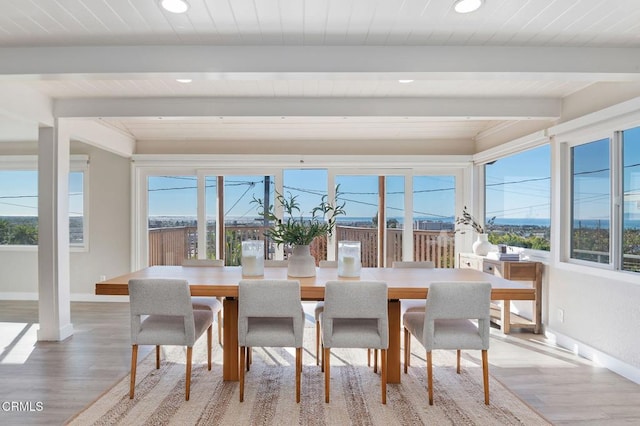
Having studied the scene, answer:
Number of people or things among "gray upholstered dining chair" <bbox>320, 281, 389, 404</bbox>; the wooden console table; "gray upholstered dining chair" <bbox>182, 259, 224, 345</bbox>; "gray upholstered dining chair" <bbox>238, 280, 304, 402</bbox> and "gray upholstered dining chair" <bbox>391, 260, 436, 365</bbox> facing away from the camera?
2

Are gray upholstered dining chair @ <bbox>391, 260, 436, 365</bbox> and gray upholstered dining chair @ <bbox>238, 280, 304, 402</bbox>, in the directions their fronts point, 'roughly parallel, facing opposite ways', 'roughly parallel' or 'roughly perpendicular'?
roughly parallel, facing opposite ways

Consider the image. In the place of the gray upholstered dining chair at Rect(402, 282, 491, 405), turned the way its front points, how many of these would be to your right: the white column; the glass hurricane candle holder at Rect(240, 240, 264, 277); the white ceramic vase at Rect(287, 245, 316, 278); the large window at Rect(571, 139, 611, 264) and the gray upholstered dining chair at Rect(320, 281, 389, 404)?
1

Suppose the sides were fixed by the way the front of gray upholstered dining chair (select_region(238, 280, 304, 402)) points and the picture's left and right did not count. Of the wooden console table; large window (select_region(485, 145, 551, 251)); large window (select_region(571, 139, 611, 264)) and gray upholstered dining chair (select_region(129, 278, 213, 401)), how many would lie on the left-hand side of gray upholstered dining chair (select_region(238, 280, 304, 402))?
1

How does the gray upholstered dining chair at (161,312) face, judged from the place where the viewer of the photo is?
facing away from the viewer and to the right of the viewer

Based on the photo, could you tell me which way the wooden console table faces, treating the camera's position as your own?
facing the viewer and to the left of the viewer

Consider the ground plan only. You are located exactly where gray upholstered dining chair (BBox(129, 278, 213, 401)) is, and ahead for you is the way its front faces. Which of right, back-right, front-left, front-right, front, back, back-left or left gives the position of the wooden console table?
front-right

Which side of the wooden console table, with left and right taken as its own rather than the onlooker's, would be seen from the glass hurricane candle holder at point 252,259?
front

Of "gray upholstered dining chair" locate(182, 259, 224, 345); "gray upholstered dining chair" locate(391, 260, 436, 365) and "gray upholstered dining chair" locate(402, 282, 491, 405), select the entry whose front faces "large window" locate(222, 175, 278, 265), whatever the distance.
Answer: "gray upholstered dining chair" locate(402, 282, 491, 405)

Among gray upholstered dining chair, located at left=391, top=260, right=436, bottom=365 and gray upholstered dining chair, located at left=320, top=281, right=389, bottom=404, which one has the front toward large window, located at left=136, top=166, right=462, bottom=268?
gray upholstered dining chair, located at left=320, top=281, right=389, bottom=404

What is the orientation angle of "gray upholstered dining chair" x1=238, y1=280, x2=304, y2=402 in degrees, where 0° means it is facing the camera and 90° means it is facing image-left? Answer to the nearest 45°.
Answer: approximately 180°

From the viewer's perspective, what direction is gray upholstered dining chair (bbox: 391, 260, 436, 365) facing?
toward the camera

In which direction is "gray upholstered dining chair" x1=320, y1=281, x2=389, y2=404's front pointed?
away from the camera

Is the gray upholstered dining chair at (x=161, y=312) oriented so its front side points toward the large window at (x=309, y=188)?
yes

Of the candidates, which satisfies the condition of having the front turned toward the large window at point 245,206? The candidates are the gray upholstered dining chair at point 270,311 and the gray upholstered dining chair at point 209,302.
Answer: the gray upholstered dining chair at point 270,311

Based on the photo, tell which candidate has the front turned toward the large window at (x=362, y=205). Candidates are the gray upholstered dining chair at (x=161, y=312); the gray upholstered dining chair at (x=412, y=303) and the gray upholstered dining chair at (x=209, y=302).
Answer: the gray upholstered dining chair at (x=161, y=312)

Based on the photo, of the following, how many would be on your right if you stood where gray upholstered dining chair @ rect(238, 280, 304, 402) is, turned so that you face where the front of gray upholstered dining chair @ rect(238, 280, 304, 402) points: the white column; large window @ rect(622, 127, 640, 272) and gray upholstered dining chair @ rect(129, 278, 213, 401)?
1

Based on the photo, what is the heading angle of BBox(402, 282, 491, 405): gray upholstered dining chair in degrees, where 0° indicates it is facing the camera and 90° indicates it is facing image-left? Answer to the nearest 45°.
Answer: approximately 135°
